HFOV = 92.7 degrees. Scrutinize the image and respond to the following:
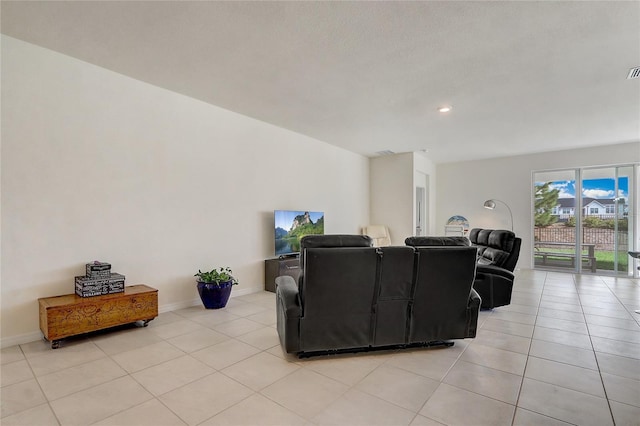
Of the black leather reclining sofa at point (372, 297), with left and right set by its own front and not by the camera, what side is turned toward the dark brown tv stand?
front

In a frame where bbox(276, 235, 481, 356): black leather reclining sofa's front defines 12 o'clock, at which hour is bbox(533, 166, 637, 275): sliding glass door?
The sliding glass door is roughly at 3 o'clock from the black leather reclining sofa.

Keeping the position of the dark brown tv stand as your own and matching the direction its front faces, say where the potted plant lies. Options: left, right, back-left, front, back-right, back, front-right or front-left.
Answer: right

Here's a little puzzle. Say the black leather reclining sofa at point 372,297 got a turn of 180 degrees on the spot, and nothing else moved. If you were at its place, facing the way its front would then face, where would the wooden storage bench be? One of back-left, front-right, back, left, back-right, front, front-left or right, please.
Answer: back-right

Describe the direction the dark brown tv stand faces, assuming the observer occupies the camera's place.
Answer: facing the viewer and to the right of the viewer

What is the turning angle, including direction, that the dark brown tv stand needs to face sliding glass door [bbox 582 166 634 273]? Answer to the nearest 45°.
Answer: approximately 45° to its left

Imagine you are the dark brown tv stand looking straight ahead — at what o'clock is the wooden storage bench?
The wooden storage bench is roughly at 3 o'clock from the dark brown tv stand.

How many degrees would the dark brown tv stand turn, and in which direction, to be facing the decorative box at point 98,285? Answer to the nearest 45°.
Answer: approximately 90° to its right

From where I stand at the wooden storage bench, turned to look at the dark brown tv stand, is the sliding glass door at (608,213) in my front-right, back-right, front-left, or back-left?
front-right

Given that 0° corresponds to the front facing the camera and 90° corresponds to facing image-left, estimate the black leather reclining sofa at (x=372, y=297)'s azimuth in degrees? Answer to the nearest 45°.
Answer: approximately 135°

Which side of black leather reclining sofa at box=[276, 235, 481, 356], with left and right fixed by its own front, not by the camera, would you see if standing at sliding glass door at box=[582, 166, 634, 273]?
right

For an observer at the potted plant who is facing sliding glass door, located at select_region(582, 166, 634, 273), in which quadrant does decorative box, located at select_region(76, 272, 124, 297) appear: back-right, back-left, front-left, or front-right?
back-right

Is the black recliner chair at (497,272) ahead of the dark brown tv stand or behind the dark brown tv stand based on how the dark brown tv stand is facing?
ahead

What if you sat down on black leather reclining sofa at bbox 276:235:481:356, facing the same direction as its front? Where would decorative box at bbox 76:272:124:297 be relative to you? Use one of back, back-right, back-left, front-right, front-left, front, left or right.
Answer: front-left
